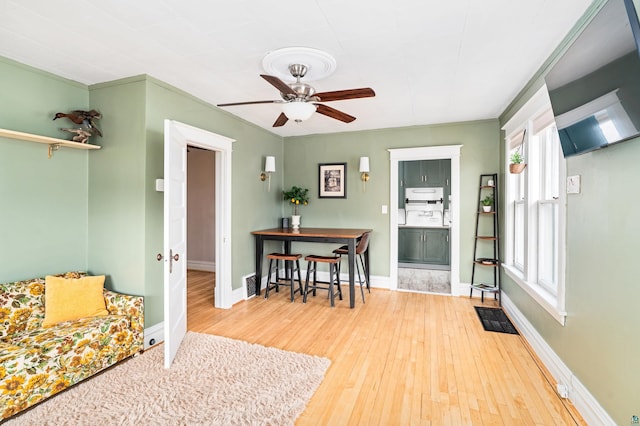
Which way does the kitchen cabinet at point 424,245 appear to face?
toward the camera

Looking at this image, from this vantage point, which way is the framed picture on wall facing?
toward the camera

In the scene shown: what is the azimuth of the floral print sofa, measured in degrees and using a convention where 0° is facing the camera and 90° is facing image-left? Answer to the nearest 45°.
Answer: approximately 315°

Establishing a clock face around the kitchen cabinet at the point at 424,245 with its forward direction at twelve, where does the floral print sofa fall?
The floral print sofa is roughly at 1 o'clock from the kitchen cabinet.

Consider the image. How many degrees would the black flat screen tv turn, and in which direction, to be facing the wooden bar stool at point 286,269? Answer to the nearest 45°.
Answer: approximately 45° to its right

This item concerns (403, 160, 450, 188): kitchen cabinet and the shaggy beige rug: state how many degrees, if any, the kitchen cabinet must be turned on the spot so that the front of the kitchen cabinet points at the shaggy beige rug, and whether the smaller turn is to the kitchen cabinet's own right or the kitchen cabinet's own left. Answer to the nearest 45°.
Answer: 0° — it already faces it

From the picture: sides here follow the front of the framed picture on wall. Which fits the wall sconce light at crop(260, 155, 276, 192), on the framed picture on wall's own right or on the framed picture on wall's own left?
on the framed picture on wall's own right

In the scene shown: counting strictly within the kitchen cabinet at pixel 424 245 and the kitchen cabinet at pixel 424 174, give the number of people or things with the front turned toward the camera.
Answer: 2

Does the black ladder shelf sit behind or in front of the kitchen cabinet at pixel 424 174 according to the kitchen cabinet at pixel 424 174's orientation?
in front

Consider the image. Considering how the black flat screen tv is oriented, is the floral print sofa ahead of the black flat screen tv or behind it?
ahead

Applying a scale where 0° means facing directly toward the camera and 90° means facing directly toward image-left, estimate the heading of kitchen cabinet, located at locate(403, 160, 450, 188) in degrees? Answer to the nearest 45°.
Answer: approximately 0°

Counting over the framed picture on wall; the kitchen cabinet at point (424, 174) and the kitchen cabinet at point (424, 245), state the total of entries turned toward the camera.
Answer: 3

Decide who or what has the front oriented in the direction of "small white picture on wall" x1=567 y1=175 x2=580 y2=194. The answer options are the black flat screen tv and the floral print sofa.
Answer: the floral print sofa
